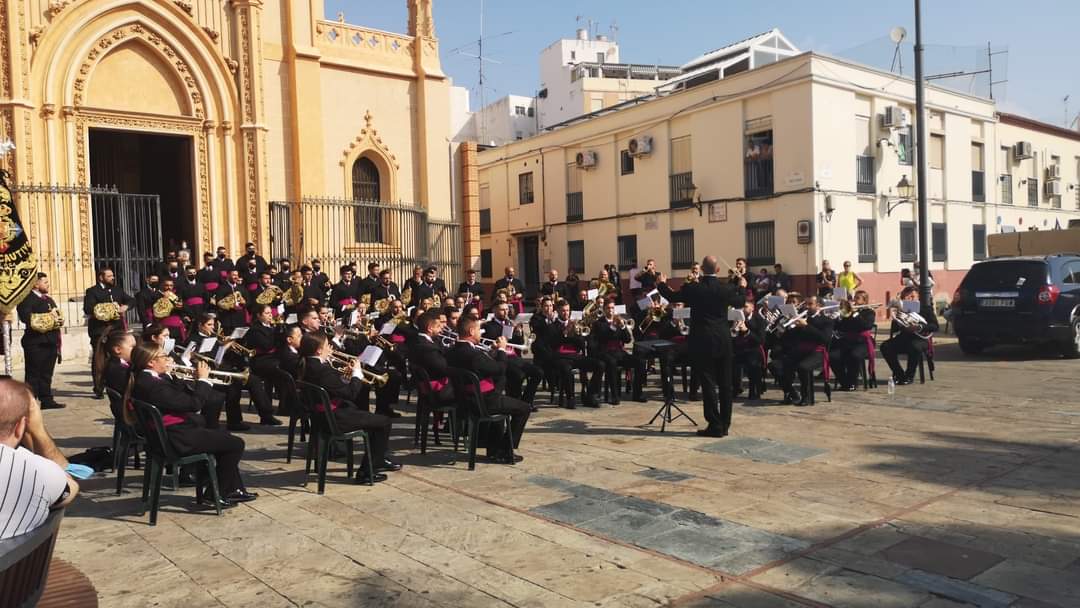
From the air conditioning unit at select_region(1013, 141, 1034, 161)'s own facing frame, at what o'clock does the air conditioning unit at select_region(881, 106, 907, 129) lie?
the air conditioning unit at select_region(881, 106, 907, 129) is roughly at 2 o'clock from the air conditioning unit at select_region(1013, 141, 1034, 161).

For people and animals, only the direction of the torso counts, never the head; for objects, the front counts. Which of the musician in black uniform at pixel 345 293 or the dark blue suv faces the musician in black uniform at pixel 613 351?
the musician in black uniform at pixel 345 293

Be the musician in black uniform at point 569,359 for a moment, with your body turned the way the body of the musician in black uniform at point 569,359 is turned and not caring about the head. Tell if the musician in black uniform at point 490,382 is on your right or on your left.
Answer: on your right

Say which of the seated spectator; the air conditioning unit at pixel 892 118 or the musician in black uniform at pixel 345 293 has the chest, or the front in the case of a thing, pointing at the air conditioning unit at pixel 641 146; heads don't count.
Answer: the seated spectator

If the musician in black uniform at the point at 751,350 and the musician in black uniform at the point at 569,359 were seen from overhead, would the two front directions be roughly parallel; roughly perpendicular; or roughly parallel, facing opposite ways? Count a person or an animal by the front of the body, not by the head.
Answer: roughly perpendicular

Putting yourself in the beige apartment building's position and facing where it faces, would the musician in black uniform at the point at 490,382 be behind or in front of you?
in front

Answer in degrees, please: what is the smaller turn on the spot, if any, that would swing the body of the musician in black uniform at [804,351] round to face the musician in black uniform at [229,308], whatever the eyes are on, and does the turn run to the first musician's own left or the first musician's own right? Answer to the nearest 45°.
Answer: approximately 45° to the first musician's own right

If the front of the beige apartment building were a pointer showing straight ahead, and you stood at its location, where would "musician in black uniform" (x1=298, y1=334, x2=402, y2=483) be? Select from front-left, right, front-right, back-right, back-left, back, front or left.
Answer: front-left

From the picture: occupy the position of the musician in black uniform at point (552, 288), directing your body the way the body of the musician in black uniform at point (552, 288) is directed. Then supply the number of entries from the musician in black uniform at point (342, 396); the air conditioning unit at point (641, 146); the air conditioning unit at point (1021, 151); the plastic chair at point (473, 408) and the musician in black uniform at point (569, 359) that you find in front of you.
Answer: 3

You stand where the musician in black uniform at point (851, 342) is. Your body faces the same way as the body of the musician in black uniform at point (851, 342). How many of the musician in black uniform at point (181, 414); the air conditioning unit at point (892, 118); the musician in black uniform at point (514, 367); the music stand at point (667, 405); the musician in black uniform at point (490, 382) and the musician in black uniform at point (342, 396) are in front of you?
5

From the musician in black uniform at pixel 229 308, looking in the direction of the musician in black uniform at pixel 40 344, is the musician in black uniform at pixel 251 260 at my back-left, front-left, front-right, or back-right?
back-right

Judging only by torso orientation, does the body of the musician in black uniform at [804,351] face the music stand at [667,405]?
yes

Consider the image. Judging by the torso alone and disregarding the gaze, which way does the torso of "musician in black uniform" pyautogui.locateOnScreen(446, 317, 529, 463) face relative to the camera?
to the viewer's right

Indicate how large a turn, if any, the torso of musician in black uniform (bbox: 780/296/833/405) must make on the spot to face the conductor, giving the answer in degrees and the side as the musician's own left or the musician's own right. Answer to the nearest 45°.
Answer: approximately 45° to the musician's own left

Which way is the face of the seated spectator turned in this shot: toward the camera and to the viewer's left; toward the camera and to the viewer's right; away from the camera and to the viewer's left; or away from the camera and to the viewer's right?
away from the camera and to the viewer's right
